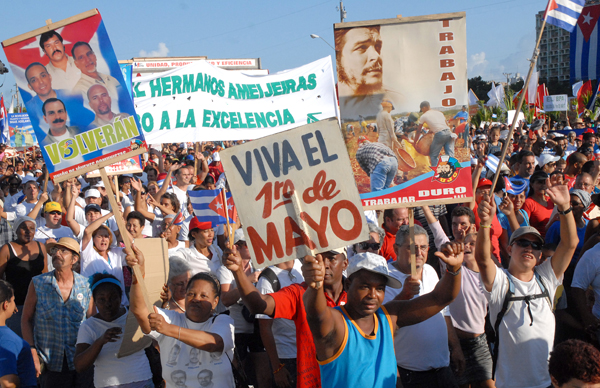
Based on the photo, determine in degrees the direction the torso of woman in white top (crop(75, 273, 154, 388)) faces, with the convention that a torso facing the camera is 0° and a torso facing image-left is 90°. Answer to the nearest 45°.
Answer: approximately 0°

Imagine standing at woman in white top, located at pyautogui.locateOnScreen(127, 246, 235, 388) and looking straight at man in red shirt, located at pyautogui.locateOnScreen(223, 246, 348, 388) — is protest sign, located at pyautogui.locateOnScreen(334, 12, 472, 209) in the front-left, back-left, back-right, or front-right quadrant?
front-left

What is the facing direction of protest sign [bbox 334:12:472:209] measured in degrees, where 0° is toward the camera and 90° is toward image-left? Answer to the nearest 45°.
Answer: approximately 0°

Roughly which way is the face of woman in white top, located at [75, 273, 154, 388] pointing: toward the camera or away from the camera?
toward the camera

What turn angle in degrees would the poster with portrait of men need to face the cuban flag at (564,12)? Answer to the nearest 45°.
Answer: approximately 90° to its left

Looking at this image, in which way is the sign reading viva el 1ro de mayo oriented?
toward the camera

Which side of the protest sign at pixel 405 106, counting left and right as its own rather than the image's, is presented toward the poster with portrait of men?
right

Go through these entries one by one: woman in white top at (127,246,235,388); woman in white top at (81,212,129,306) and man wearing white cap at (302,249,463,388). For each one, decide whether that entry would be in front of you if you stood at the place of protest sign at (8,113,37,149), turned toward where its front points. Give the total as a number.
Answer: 3

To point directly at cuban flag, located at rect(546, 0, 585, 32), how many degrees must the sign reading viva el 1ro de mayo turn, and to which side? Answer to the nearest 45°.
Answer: approximately 135° to its left
